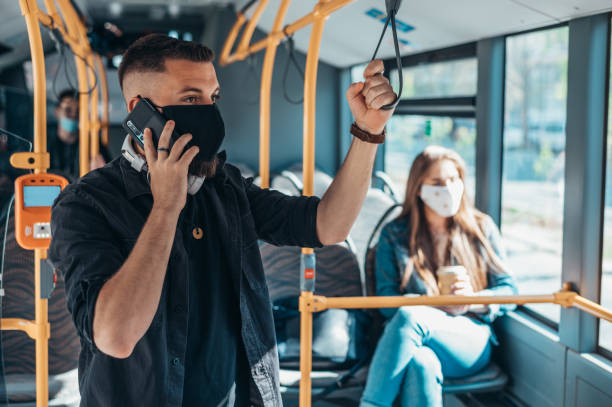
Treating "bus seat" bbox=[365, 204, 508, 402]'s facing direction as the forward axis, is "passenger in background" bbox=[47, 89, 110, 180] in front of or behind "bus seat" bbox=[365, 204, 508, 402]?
behind

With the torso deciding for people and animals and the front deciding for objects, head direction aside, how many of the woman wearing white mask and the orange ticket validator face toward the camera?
2

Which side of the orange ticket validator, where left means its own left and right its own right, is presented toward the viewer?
front

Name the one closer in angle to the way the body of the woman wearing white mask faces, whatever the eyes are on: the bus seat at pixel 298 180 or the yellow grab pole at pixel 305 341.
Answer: the yellow grab pole

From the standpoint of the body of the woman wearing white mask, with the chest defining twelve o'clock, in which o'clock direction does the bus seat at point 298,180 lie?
The bus seat is roughly at 5 o'clock from the woman wearing white mask.

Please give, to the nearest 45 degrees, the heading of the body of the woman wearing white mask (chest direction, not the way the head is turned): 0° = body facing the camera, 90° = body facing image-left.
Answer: approximately 0°

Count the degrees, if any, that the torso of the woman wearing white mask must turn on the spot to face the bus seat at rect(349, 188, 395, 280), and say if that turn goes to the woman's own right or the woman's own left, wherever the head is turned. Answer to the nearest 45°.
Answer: approximately 135° to the woman's own right

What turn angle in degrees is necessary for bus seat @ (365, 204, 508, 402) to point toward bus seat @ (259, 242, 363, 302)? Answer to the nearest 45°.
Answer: approximately 135° to its right

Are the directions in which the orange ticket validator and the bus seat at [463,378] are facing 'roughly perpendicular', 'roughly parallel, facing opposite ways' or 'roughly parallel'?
roughly parallel

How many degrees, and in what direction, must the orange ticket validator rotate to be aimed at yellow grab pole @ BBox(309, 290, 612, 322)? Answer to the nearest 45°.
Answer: approximately 90° to its left

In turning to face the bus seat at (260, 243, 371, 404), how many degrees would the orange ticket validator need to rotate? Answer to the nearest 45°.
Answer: approximately 90° to its left
